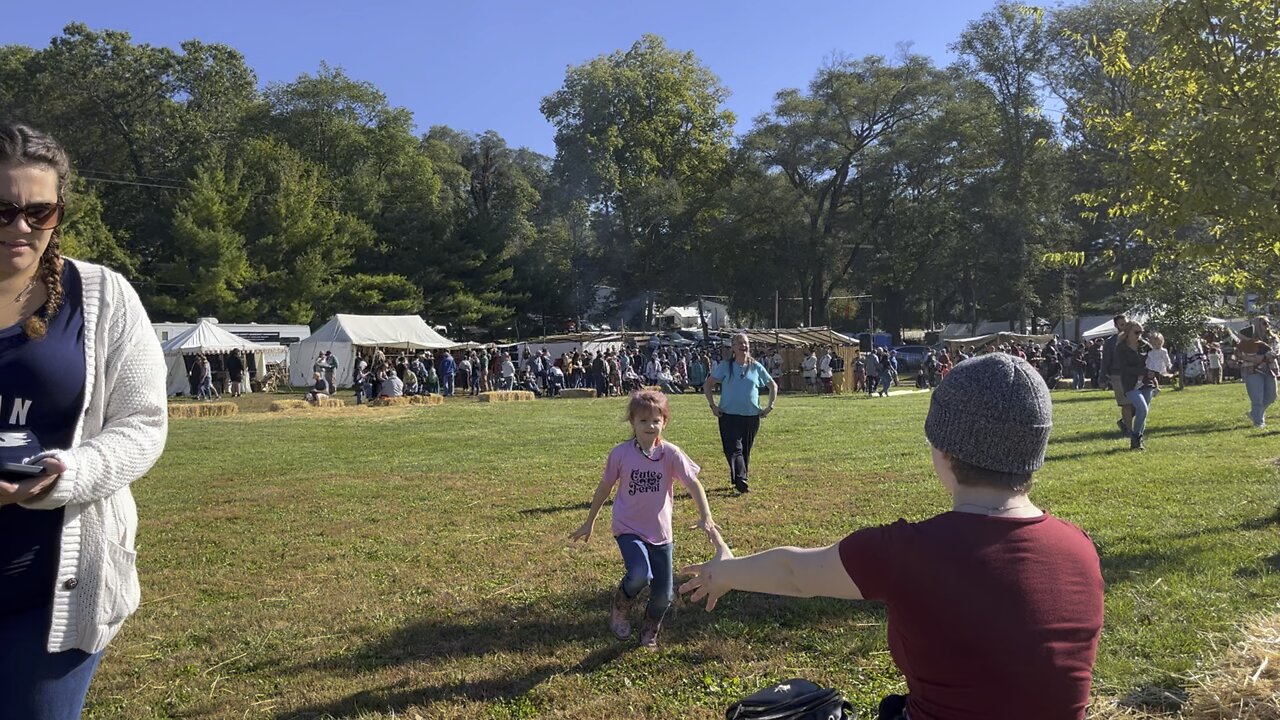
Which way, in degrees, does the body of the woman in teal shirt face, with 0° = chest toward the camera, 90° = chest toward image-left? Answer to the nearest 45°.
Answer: approximately 0°

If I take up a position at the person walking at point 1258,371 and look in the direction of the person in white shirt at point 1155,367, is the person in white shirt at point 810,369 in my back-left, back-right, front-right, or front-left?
back-right

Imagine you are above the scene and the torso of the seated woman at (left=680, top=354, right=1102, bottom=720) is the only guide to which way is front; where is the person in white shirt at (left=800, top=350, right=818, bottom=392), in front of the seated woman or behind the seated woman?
in front

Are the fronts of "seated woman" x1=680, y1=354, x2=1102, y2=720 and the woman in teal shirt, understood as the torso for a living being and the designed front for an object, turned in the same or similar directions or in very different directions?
very different directions

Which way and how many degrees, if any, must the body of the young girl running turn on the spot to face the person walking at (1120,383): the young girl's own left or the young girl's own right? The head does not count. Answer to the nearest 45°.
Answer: approximately 135° to the young girl's own left

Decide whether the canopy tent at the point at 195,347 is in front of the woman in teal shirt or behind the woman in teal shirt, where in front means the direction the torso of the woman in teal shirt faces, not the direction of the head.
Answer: behind

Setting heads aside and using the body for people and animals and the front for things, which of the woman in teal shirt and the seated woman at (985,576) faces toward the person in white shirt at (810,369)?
the seated woman

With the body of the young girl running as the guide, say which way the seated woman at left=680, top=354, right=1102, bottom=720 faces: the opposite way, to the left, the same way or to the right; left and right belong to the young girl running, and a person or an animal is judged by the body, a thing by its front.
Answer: the opposite way

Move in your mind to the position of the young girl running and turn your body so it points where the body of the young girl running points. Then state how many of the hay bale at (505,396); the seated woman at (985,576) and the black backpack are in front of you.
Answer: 2

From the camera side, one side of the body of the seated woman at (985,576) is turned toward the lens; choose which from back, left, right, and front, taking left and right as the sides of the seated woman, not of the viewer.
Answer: back
